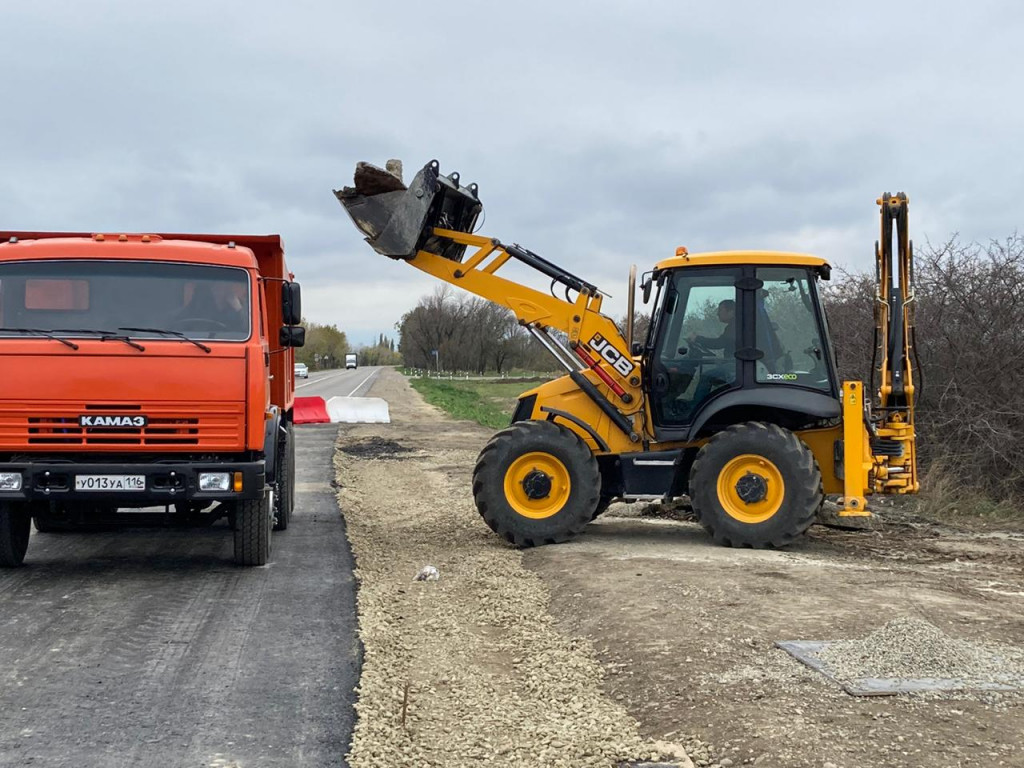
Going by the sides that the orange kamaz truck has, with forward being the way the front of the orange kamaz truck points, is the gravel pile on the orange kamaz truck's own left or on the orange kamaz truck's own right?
on the orange kamaz truck's own left

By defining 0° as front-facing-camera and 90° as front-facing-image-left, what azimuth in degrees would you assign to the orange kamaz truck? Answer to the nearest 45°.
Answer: approximately 0°

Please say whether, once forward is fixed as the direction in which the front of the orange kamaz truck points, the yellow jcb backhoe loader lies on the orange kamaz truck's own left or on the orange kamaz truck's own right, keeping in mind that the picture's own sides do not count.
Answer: on the orange kamaz truck's own left

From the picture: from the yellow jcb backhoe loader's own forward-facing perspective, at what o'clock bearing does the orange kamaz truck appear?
The orange kamaz truck is roughly at 11 o'clock from the yellow jcb backhoe loader.

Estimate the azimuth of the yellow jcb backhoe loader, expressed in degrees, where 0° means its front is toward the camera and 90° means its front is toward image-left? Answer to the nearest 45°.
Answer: approximately 90°

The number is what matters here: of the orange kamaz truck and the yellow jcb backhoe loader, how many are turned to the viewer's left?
1

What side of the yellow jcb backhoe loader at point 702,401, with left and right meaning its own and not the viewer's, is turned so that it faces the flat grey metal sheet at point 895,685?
left
